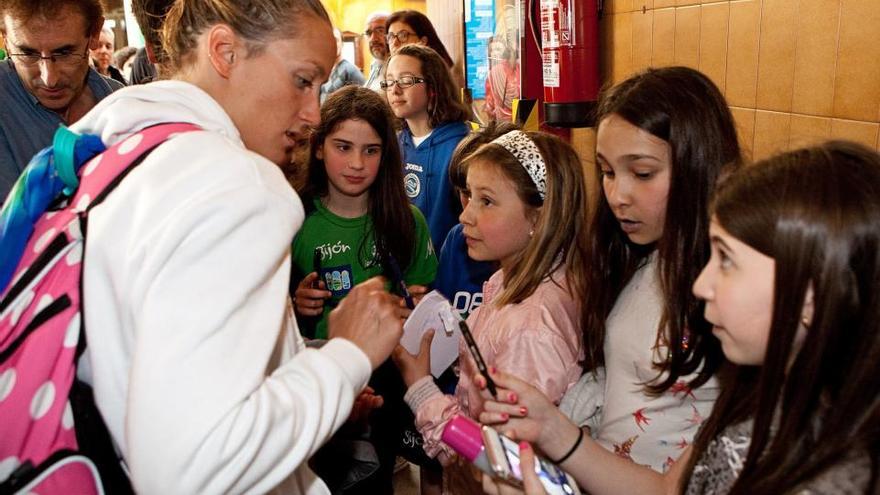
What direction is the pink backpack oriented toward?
to the viewer's left

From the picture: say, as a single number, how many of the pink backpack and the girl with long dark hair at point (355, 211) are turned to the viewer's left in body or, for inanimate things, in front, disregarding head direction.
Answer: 1

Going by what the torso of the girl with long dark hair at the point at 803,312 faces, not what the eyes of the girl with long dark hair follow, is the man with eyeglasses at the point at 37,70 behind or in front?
in front

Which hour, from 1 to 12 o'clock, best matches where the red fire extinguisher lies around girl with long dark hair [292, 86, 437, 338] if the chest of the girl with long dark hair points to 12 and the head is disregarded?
The red fire extinguisher is roughly at 8 o'clock from the girl with long dark hair.

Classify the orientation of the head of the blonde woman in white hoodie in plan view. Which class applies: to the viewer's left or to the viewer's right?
to the viewer's right

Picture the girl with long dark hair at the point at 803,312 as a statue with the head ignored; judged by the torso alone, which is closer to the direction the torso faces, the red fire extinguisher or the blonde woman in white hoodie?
the blonde woman in white hoodie

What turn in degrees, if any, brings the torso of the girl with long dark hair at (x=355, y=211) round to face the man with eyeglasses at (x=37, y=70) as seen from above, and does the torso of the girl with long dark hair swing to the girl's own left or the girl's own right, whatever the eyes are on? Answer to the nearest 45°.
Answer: approximately 90° to the girl's own right

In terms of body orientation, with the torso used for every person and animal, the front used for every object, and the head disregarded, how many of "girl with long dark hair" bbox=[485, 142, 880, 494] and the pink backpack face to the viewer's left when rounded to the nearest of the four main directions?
2

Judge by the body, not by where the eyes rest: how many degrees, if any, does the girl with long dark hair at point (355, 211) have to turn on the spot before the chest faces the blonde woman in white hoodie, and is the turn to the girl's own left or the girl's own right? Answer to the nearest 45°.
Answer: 0° — they already face them

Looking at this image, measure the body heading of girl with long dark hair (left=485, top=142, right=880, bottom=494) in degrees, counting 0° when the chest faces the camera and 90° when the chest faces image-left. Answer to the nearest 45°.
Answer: approximately 90°

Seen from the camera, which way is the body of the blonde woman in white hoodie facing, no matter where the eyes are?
to the viewer's right

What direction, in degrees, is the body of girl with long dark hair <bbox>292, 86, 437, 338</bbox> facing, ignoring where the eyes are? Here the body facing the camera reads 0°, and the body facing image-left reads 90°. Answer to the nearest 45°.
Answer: approximately 0°

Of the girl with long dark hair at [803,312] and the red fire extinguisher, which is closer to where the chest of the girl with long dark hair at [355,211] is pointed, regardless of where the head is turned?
the girl with long dark hair
